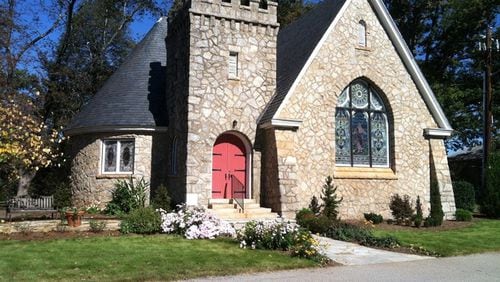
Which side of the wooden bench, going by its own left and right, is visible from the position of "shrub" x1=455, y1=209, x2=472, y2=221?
left

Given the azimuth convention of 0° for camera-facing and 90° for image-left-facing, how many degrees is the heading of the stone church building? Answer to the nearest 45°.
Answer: approximately 0°

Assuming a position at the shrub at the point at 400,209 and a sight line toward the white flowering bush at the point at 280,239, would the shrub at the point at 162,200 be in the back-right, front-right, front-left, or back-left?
front-right

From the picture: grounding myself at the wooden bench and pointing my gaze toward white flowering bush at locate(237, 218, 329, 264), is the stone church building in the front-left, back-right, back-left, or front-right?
front-left

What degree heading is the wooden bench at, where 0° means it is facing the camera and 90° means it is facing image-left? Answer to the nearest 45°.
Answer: approximately 0°

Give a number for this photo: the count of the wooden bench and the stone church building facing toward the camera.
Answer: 2

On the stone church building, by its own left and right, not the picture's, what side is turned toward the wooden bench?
right

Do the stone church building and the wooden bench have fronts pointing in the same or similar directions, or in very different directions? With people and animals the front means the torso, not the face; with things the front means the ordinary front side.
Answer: same or similar directions

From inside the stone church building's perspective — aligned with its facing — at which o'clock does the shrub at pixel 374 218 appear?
The shrub is roughly at 11 o'clock from the stone church building.

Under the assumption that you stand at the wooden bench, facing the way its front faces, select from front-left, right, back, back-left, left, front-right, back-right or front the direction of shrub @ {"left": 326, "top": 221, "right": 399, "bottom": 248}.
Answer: front-left

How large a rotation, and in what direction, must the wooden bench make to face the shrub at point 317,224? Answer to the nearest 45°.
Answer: approximately 45° to its left

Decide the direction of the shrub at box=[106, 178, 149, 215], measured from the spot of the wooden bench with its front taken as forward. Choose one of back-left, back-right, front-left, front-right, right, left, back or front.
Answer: left

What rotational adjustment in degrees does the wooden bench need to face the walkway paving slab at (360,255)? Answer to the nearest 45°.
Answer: approximately 45° to its left

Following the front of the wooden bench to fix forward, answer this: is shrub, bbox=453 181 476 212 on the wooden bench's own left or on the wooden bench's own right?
on the wooden bench's own left
